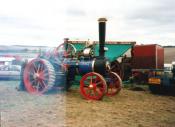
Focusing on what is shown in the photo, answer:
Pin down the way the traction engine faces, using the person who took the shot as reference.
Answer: facing the viewer and to the right of the viewer

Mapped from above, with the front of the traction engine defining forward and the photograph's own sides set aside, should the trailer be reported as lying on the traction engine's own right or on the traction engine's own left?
on the traction engine's own left
